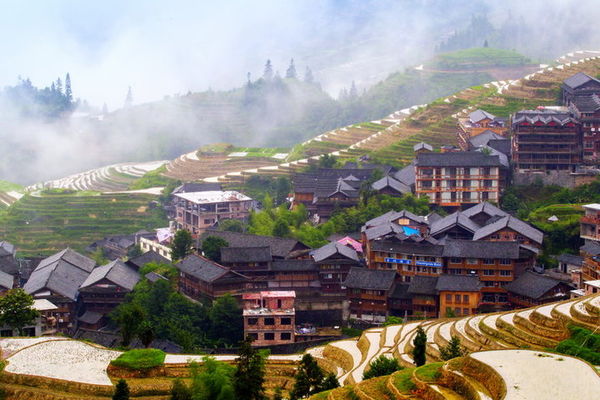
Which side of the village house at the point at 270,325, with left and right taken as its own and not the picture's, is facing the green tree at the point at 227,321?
right

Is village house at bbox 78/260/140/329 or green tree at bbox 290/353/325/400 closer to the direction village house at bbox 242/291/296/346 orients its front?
the green tree

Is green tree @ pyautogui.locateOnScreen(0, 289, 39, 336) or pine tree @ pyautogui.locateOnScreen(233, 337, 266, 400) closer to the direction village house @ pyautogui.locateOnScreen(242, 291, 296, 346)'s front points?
the pine tree

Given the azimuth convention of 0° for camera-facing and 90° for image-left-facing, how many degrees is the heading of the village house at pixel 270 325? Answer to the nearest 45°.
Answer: approximately 0°

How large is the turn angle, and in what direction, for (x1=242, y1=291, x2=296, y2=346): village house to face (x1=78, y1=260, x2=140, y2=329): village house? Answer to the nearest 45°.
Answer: approximately 135° to its right

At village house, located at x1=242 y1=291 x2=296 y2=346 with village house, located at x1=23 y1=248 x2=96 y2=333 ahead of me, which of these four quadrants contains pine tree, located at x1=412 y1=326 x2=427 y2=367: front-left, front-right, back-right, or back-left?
back-left

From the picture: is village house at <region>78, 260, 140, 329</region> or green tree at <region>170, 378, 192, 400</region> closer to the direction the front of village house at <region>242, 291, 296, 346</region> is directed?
the green tree

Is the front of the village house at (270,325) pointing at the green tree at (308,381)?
yes

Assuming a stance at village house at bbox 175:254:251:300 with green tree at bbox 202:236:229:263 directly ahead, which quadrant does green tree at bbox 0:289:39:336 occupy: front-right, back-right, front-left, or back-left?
back-left

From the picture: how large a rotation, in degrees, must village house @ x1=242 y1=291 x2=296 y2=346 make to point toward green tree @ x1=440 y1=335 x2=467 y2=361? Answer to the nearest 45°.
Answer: approximately 45° to its left

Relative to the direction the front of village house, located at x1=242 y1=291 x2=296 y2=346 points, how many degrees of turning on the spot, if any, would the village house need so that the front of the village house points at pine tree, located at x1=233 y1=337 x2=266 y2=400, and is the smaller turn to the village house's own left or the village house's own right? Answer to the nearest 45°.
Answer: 0° — it already faces it
